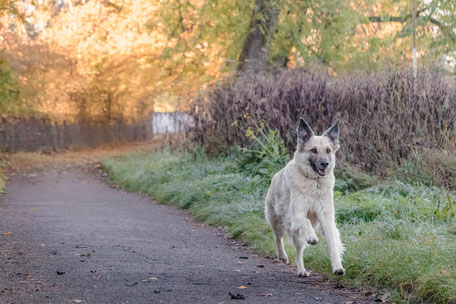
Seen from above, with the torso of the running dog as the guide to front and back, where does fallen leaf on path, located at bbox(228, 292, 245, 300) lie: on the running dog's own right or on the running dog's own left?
on the running dog's own right

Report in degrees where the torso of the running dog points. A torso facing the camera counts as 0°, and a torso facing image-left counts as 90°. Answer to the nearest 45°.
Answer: approximately 315°
